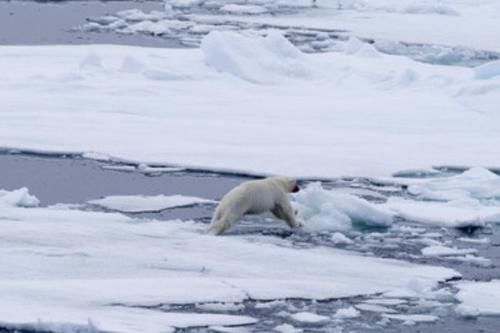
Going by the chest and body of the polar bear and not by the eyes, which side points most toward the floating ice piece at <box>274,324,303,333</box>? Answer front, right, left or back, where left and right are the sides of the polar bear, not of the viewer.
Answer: right

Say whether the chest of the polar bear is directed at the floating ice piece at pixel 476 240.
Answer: yes

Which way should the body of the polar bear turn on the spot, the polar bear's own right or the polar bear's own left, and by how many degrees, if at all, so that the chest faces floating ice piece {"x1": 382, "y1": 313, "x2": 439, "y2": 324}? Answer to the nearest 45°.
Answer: approximately 45° to the polar bear's own right

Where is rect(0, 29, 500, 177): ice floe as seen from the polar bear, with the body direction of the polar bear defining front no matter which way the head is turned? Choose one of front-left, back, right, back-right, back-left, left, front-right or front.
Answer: left

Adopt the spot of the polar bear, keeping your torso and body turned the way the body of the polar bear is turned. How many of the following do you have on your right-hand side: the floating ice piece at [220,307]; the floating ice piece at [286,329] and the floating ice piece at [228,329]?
3

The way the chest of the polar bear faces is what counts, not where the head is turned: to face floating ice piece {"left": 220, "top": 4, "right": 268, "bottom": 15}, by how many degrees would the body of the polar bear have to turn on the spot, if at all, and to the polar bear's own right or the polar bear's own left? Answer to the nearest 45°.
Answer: approximately 90° to the polar bear's own left

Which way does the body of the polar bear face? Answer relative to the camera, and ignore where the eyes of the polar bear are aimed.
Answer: to the viewer's right

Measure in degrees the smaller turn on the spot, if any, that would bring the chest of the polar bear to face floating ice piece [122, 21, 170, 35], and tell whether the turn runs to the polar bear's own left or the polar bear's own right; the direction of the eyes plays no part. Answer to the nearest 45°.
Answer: approximately 90° to the polar bear's own left

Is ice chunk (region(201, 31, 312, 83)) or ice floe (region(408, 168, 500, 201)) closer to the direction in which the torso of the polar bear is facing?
the ice floe

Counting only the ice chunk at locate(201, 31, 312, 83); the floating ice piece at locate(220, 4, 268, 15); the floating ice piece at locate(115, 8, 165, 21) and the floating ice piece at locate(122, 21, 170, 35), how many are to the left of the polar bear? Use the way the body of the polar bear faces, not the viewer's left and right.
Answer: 4

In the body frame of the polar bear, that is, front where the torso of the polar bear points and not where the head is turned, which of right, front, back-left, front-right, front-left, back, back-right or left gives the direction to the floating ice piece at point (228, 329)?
right

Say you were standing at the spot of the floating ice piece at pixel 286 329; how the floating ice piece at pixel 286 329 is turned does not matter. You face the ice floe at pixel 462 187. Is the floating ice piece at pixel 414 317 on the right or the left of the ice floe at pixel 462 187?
right
